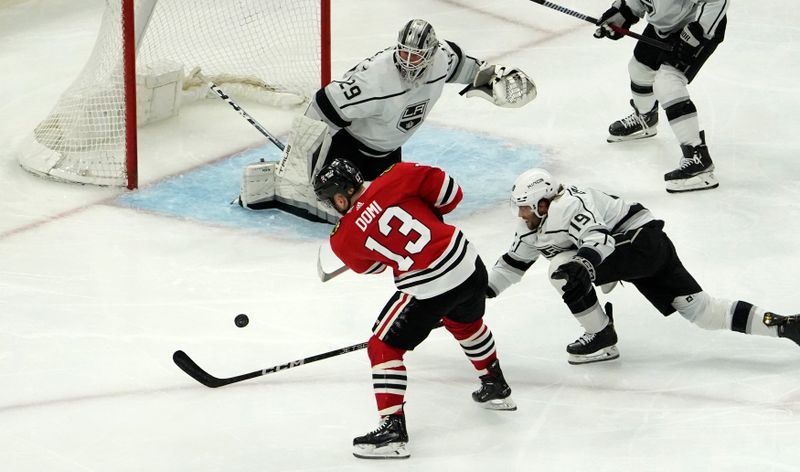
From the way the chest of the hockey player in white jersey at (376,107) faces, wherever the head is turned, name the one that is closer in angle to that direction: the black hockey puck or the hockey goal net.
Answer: the black hockey puck

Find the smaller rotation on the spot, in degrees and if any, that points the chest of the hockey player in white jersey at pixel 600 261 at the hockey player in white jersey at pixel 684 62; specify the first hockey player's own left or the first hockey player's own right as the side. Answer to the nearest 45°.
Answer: approximately 90° to the first hockey player's own right

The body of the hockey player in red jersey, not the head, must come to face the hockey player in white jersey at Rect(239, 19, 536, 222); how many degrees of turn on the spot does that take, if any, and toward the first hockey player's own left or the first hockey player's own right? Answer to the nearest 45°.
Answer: approximately 45° to the first hockey player's own right

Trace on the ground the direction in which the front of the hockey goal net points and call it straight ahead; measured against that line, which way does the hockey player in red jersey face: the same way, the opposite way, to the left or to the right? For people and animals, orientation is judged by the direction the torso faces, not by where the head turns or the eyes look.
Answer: the opposite way

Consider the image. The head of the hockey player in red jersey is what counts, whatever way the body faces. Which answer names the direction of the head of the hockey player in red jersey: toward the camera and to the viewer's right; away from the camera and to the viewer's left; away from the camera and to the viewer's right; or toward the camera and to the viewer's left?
away from the camera and to the viewer's left

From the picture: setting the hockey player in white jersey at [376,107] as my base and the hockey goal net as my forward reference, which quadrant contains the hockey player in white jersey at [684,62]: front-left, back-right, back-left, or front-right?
back-right

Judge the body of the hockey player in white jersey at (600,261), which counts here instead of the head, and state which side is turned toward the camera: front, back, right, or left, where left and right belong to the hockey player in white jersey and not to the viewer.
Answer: left

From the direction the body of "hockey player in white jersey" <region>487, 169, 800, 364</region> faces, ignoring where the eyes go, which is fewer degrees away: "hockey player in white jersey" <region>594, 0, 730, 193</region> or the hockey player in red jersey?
the hockey player in red jersey

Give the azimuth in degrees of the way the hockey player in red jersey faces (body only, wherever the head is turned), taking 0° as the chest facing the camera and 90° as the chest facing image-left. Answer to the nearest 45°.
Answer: approximately 135°

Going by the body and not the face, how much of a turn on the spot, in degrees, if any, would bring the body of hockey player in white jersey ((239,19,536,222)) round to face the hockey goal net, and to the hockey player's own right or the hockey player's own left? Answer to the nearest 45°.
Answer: approximately 180°

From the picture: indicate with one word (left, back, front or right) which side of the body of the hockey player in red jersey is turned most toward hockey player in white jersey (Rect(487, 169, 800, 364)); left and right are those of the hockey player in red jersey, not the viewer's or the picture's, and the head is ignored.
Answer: right

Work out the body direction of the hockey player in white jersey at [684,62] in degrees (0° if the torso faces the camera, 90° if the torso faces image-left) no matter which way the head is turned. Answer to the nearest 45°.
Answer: approximately 45°

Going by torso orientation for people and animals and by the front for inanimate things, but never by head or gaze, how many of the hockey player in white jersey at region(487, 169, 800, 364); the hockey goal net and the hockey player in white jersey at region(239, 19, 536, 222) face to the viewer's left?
1

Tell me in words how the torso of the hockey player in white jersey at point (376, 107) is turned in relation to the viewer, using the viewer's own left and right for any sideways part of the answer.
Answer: facing the viewer and to the right of the viewer
